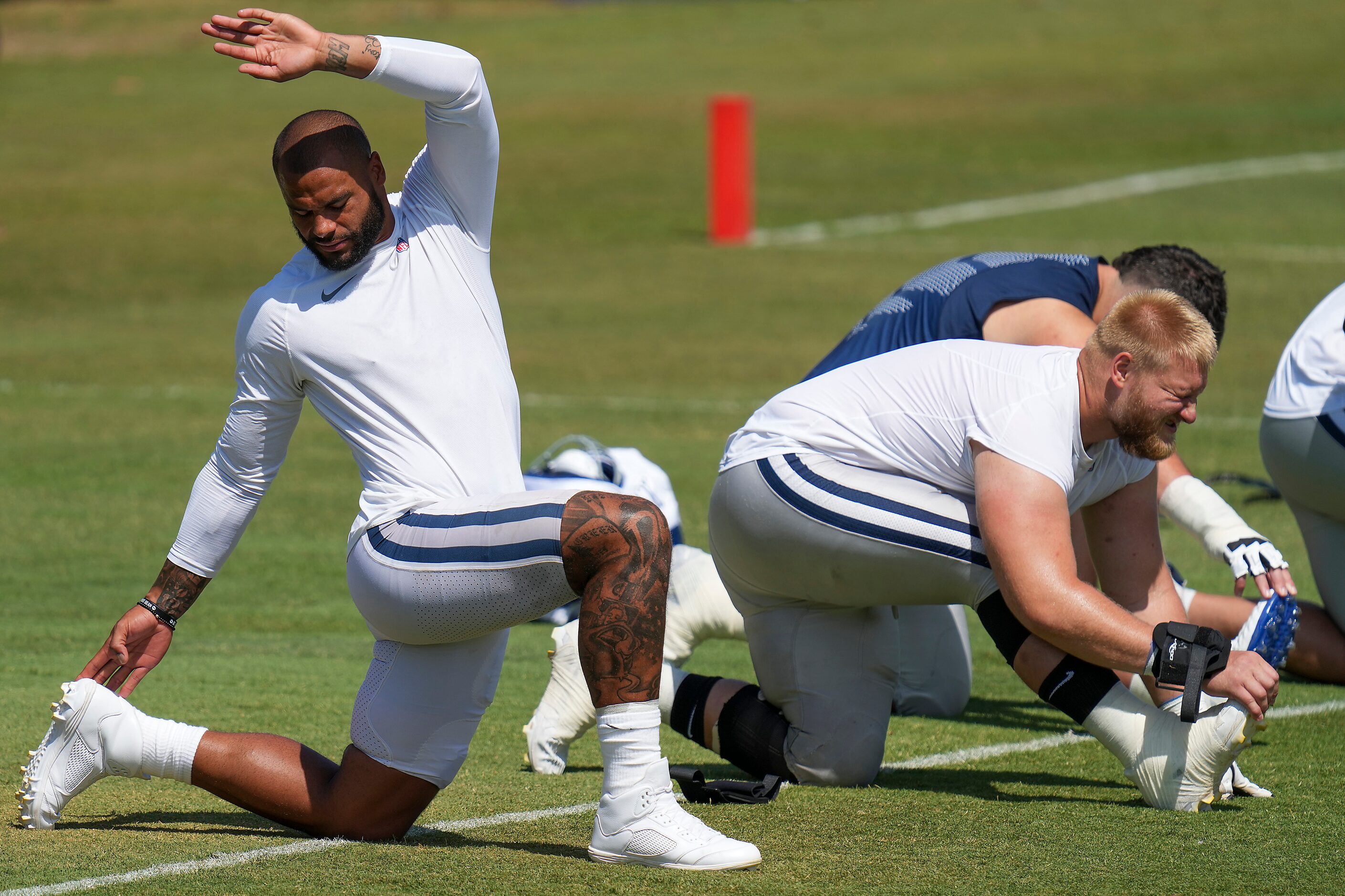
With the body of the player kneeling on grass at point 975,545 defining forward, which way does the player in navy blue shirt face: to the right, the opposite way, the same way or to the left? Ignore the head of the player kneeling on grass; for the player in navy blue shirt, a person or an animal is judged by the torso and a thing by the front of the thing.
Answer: the same way

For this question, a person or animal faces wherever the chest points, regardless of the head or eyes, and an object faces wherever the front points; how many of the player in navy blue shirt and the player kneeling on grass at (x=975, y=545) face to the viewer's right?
2

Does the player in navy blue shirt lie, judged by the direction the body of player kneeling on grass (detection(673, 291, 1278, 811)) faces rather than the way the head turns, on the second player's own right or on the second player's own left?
on the second player's own left

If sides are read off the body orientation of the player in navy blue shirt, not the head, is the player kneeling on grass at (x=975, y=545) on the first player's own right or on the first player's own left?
on the first player's own right

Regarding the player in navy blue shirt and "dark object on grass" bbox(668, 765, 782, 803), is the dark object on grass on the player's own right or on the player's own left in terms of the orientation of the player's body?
on the player's own right

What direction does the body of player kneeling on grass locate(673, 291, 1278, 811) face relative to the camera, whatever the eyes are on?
to the viewer's right

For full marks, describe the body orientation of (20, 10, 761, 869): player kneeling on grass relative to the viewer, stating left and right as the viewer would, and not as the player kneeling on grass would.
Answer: facing the viewer and to the right of the viewer

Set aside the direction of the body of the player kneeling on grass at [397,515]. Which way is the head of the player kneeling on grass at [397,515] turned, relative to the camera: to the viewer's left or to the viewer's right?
to the viewer's left

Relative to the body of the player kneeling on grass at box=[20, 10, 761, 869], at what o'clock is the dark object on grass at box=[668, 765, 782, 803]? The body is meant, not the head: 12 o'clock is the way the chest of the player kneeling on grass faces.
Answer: The dark object on grass is roughly at 10 o'clock from the player kneeling on grass.

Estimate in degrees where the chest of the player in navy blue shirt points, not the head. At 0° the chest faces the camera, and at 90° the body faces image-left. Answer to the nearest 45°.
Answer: approximately 270°
